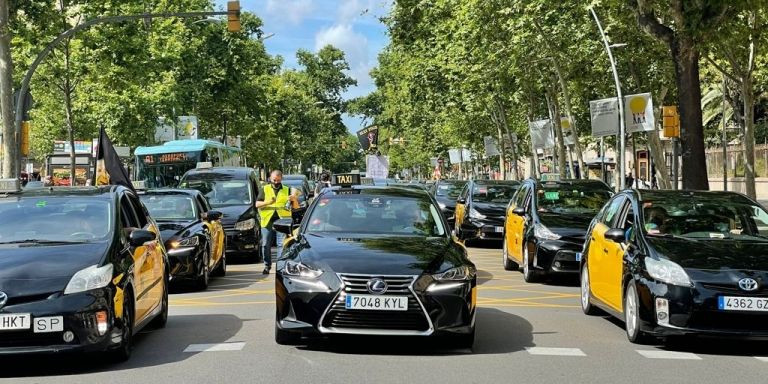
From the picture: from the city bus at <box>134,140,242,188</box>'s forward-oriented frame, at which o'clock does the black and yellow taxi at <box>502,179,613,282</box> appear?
The black and yellow taxi is roughly at 10 o'clock from the city bus.

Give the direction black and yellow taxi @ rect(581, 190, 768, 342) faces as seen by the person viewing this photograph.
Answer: facing the viewer and to the right of the viewer

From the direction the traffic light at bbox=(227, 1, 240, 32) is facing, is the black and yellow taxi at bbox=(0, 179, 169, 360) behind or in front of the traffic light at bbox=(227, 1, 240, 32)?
behind

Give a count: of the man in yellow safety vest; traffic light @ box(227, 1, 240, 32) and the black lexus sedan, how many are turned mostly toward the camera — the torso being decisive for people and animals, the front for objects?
2

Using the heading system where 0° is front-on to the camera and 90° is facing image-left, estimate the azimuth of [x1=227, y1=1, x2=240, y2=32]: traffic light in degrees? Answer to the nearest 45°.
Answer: approximately 180°

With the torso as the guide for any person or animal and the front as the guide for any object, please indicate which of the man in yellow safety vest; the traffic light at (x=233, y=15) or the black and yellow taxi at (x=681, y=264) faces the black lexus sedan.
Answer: the man in yellow safety vest

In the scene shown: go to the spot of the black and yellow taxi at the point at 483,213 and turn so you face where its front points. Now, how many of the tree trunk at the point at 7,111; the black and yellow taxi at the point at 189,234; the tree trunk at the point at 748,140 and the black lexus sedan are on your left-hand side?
1
